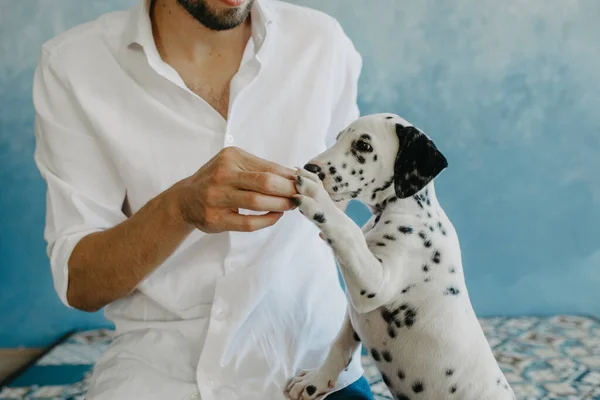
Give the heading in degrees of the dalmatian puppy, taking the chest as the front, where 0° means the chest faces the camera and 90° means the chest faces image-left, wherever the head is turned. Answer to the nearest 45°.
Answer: approximately 90°

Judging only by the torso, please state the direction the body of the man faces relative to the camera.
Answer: toward the camera
